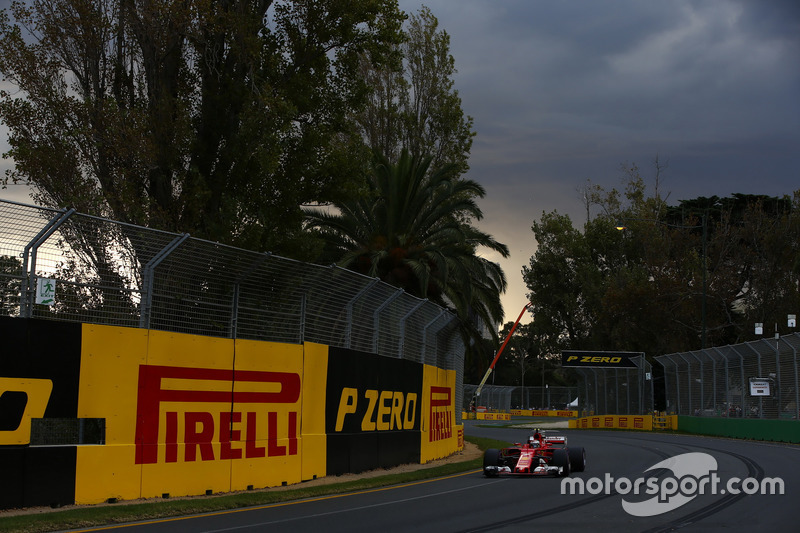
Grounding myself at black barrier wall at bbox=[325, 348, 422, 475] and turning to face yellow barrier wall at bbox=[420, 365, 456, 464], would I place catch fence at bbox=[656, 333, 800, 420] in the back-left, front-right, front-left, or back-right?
front-right

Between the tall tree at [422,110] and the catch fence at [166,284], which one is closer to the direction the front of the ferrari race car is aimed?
the catch fence

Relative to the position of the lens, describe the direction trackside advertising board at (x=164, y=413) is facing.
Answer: facing the viewer and to the right of the viewer

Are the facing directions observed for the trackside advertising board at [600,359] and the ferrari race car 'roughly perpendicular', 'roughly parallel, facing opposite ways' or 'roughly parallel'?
roughly parallel

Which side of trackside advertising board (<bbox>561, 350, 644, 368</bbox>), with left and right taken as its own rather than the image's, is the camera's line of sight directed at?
front

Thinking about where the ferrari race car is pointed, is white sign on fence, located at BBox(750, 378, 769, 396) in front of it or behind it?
behind

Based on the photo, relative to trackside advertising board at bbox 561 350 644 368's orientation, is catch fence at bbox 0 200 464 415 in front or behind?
in front

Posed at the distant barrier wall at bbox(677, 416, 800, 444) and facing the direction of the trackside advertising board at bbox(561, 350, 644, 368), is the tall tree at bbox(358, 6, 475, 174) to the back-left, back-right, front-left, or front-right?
front-left

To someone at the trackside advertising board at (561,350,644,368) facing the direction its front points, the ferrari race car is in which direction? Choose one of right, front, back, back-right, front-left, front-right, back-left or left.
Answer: front

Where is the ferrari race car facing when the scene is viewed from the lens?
facing the viewer

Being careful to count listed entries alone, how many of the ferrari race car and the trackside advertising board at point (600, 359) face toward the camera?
2

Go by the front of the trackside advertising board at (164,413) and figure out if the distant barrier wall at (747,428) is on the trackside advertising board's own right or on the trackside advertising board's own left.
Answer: on the trackside advertising board's own left

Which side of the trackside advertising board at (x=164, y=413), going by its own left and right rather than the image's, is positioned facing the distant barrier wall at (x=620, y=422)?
left
